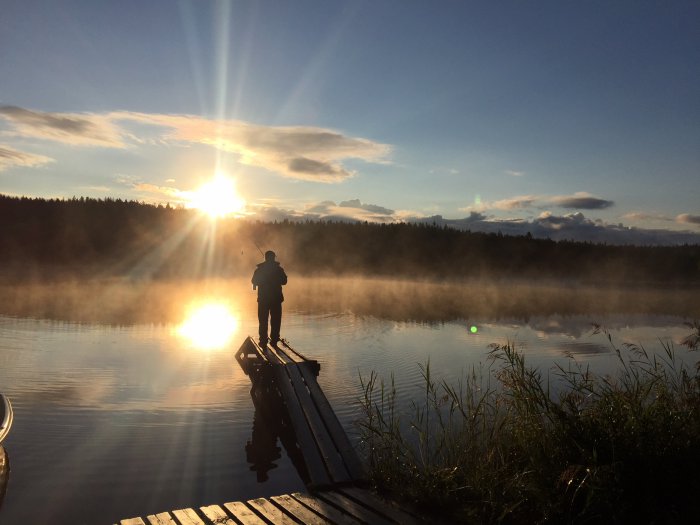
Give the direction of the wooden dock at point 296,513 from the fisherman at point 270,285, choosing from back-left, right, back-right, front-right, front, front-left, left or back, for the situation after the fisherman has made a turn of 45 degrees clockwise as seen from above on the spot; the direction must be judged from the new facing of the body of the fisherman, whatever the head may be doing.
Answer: back-right

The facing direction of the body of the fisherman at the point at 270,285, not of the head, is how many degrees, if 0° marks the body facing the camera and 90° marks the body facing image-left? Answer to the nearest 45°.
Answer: approximately 180°
